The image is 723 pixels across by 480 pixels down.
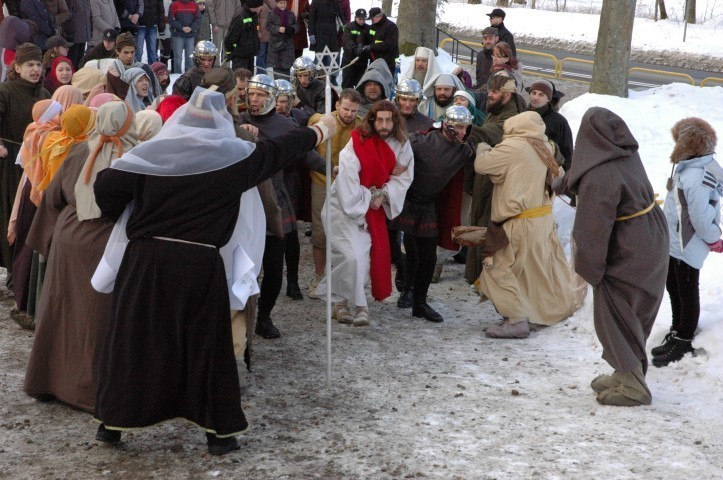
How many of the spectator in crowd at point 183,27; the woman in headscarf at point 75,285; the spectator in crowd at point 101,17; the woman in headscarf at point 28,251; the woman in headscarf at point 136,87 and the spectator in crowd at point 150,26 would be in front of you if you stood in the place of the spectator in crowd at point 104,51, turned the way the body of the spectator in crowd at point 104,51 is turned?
3

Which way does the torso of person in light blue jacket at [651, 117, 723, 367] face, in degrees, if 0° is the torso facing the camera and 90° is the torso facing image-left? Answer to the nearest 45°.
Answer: approximately 90°

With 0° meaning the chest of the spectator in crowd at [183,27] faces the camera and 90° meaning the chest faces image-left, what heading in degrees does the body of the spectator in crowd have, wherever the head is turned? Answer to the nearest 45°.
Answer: approximately 0°

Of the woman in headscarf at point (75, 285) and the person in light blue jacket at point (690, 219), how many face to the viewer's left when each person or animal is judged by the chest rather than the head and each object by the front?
1

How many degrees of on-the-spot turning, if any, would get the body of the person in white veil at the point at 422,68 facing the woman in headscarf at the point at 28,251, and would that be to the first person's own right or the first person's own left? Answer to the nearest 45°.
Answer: approximately 45° to the first person's own right
